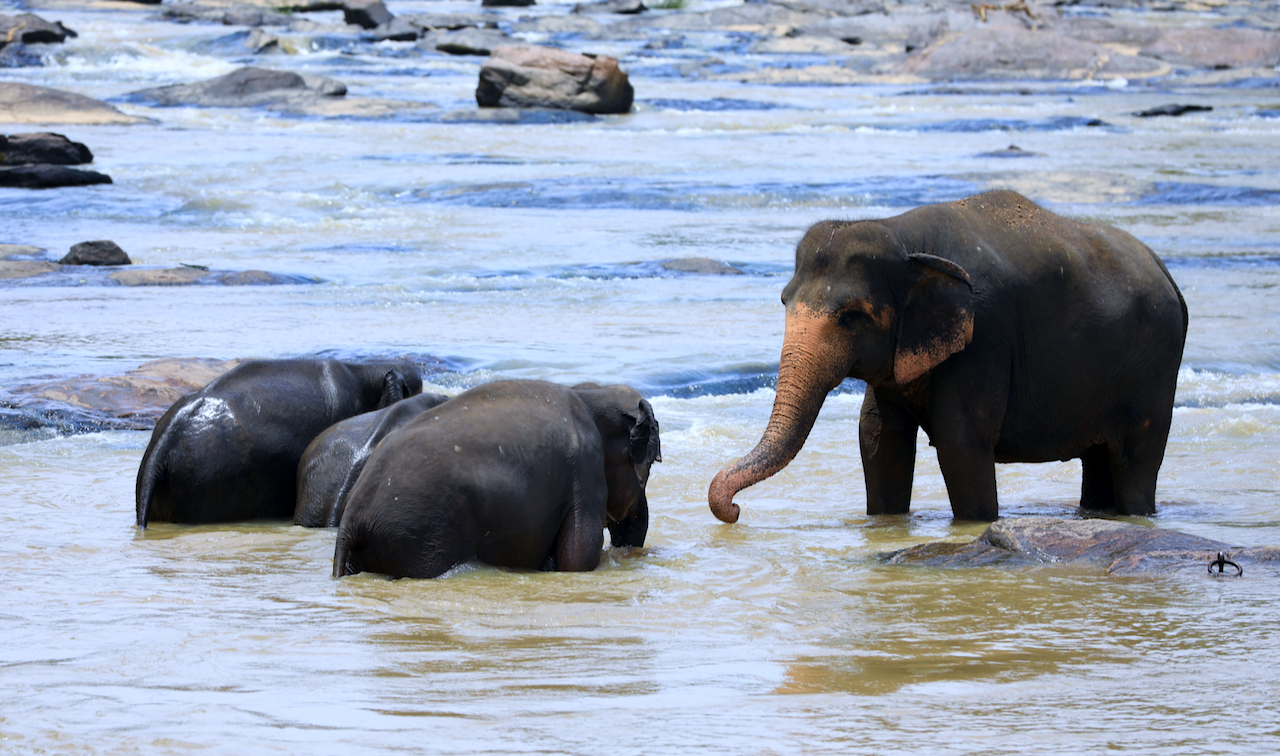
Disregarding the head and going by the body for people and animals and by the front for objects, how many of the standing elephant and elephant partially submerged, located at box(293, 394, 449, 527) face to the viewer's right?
1

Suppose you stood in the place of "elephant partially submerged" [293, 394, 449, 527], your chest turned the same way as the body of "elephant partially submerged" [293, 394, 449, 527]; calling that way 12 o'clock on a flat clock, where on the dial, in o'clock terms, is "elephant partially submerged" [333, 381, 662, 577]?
"elephant partially submerged" [333, 381, 662, 577] is roughly at 2 o'clock from "elephant partially submerged" [293, 394, 449, 527].

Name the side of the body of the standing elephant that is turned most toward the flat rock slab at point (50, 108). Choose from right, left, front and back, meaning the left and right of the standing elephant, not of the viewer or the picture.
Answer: right

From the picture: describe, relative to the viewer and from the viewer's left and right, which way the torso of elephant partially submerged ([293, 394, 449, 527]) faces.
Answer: facing to the right of the viewer

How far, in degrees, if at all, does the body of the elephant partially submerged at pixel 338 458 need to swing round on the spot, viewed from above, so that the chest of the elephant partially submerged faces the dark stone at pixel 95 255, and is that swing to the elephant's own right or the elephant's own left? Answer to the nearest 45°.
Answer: approximately 90° to the elephant's own left

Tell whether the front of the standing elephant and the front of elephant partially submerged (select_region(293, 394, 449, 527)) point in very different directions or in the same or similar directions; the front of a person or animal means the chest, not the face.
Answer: very different directions

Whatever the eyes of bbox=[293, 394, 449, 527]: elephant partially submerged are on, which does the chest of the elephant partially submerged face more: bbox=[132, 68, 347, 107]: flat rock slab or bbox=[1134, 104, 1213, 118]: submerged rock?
the submerged rock

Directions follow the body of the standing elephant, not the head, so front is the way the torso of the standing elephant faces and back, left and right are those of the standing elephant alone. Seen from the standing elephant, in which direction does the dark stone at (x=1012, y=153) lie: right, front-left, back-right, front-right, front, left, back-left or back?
back-right

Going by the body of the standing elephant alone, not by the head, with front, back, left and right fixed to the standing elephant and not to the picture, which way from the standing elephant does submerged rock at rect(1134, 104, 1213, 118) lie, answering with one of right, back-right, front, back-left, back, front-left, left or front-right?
back-right

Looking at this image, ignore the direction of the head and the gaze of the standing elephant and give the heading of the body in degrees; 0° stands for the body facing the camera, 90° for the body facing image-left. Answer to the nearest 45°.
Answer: approximately 45°

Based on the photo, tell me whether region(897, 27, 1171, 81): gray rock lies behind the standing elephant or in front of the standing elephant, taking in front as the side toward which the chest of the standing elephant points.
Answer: behind
